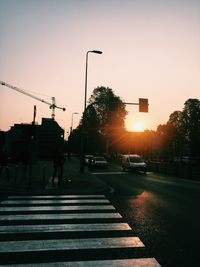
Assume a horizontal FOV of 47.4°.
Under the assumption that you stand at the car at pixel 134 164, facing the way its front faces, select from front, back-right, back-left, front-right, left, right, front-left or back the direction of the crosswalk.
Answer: front-right

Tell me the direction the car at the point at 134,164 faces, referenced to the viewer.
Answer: facing the viewer and to the right of the viewer
